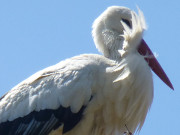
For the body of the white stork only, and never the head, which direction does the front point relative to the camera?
to the viewer's right
